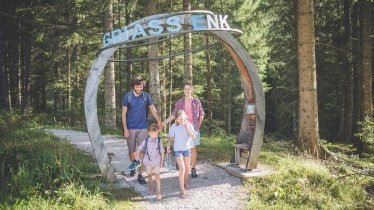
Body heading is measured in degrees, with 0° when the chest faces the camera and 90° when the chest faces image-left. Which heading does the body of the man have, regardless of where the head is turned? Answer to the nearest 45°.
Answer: approximately 0°

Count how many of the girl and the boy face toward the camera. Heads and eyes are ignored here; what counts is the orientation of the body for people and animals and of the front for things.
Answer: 2

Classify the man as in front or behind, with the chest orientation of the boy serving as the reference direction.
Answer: behind

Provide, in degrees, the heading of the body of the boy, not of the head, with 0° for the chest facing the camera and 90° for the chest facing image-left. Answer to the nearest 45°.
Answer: approximately 0°

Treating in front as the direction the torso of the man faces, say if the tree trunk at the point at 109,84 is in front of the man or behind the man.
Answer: behind

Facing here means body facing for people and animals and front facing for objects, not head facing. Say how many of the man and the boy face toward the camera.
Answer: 2
